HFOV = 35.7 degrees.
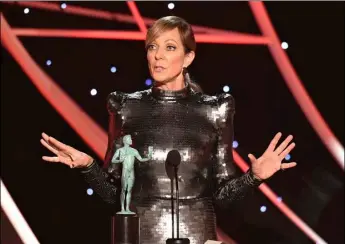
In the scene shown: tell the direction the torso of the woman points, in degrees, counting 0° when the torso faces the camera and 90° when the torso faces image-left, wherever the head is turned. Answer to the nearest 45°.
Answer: approximately 0°
